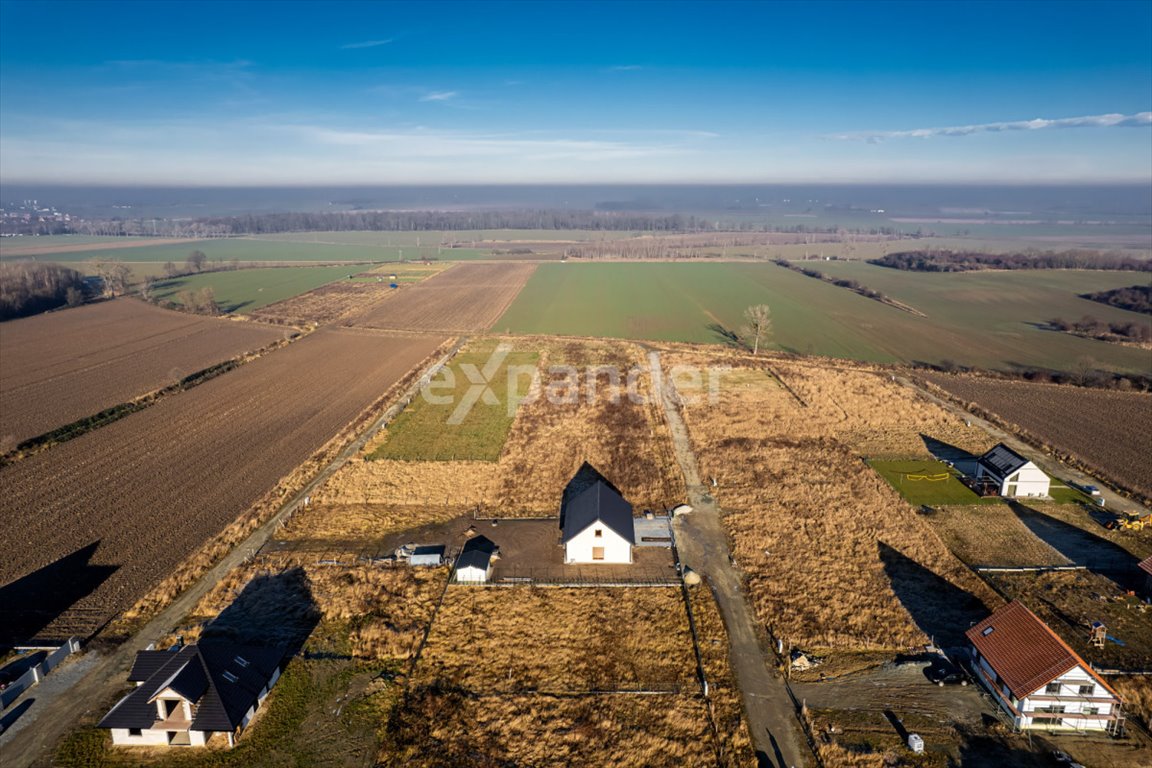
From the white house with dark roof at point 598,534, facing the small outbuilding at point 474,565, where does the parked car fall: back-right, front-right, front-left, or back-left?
back-left

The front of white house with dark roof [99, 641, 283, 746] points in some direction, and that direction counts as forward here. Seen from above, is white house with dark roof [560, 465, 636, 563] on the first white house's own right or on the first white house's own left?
on the first white house's own left

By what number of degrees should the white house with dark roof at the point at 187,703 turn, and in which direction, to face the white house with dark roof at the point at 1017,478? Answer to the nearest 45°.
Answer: approximately 90° to its left

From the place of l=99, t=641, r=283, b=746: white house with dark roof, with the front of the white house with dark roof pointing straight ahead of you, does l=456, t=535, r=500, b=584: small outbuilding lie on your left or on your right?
on your left

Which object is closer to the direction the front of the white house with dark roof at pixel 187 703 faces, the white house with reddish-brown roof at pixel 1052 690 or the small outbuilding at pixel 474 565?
the white house with reddish-brown roof

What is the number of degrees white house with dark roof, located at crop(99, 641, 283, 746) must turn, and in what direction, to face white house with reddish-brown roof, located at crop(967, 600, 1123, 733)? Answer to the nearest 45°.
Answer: approximately 45° to its left

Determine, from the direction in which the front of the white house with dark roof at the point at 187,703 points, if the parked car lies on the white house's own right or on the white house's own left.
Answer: on the white house's own left

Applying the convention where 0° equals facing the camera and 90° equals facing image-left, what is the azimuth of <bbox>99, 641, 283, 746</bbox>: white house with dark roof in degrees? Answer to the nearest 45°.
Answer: approximately 0°
